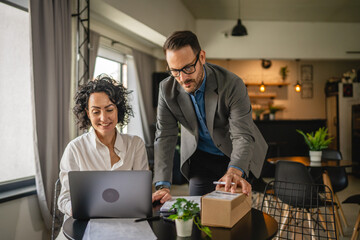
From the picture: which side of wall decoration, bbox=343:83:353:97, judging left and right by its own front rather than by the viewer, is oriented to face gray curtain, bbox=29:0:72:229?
front

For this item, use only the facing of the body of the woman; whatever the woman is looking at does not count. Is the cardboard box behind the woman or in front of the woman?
in front

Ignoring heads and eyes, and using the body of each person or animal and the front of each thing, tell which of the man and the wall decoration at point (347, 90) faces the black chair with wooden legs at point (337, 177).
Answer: the wall decoration

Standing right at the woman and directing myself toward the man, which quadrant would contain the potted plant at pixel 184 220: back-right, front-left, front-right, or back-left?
front-right

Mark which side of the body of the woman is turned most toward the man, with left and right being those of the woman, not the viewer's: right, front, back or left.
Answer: left

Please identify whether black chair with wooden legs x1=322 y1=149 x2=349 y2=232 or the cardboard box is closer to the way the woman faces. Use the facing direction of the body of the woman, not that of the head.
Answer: the cardboard box

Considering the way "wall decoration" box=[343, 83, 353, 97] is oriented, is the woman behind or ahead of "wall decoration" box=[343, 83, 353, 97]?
ahead

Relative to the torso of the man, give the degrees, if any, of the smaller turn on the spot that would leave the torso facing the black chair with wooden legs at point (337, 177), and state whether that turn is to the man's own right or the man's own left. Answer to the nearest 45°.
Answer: approximately 180°

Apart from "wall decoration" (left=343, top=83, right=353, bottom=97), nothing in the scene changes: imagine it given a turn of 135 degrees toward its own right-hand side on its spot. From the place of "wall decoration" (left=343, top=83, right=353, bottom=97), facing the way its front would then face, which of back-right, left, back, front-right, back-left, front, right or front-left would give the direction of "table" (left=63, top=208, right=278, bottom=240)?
back-left

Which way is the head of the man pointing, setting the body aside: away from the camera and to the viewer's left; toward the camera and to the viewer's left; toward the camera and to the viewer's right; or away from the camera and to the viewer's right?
toward the camera and to the viewer's left

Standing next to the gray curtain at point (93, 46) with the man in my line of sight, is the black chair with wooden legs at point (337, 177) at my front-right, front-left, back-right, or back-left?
front-left

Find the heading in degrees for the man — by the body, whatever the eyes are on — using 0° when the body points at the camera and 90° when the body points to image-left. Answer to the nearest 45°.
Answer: approximately 45°

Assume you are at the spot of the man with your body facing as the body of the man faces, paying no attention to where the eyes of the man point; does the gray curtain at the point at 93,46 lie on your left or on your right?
on your right

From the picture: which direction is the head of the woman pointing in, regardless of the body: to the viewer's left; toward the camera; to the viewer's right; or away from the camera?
toward the camera

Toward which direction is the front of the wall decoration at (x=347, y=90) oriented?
toward the camera

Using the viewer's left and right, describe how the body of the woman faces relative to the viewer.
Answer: facing the viewer
